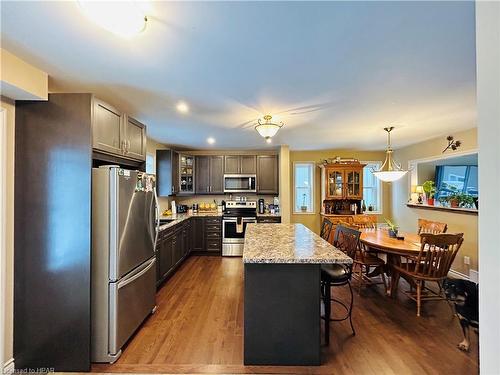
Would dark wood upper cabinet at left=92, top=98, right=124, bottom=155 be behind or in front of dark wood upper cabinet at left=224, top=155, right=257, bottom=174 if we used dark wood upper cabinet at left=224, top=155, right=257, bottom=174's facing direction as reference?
in front

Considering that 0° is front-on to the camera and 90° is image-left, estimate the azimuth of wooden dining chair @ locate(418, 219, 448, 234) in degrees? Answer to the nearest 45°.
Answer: approximately 45°

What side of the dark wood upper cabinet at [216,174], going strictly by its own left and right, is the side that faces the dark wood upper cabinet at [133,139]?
front

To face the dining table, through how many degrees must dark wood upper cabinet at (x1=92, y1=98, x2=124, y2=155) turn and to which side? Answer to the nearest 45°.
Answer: approximately 45° to its left

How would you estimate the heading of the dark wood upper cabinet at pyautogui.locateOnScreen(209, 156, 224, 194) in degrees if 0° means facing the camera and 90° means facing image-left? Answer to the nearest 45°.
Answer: approximately 0°

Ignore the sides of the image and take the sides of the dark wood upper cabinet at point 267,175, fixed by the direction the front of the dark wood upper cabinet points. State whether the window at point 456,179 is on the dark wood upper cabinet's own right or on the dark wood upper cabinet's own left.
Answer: on the dark wood upper cabinet's own left

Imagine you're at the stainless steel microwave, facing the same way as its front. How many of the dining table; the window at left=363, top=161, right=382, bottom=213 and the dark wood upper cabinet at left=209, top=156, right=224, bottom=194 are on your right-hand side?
1

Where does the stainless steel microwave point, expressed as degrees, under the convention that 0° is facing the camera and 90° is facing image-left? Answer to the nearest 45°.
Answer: approximately 0°

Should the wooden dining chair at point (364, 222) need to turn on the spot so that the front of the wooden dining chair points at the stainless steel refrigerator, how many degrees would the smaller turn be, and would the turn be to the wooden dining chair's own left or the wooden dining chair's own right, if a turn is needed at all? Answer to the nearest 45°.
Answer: approximately 45° to the wooden dining chair's own right

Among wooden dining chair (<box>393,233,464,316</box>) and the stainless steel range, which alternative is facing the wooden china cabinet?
the wooden dining chair

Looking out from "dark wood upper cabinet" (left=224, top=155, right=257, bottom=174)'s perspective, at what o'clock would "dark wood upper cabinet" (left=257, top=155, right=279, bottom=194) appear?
"dark wood upper cabinet" (left=257, top=155, right=279, bottom=194) is roughly at 9 o'clock from "dark wood upper cabinet" (left=224, top=155, right=257, bottom=174).

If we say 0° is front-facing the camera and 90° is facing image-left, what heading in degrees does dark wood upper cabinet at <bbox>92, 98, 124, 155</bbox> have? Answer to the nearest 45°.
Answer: approximately 315°

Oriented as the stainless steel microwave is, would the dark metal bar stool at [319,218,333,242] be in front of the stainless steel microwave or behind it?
in front

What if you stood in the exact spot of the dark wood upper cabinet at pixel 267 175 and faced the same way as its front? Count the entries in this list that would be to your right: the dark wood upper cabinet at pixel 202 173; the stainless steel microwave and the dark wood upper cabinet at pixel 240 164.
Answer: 3

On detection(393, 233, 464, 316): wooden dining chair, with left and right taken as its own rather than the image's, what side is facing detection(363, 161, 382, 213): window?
front

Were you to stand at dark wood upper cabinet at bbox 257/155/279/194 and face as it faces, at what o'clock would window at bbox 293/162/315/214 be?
The window is roughly at 8 o'clock from the dark wood upper cabinet.

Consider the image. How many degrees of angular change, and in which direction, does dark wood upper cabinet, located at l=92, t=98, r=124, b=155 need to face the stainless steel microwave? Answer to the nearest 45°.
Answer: approximately 90° to its left
